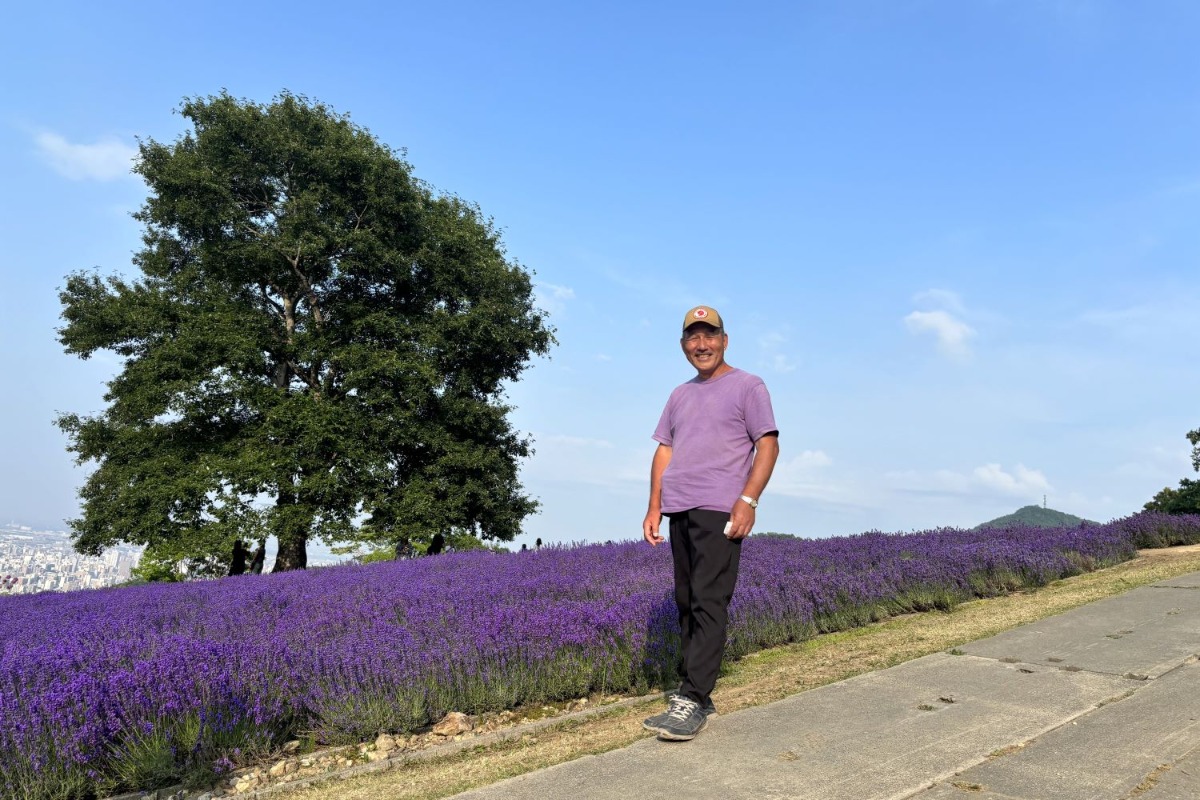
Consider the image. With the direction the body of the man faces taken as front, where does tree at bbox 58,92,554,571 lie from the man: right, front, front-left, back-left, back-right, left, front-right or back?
right

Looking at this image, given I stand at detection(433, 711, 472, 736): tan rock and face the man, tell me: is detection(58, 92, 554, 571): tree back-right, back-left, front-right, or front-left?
back-left

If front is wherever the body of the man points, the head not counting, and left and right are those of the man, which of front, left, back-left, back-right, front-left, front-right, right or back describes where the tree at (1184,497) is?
back

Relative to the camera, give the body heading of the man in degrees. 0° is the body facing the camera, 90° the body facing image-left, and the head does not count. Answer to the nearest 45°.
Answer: approximately 45°

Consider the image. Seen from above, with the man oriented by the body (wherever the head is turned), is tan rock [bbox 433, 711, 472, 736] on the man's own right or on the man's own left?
on the man's own right
